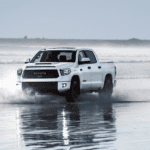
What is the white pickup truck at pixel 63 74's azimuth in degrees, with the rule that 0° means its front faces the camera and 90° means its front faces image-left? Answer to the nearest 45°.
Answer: approximately 45°
